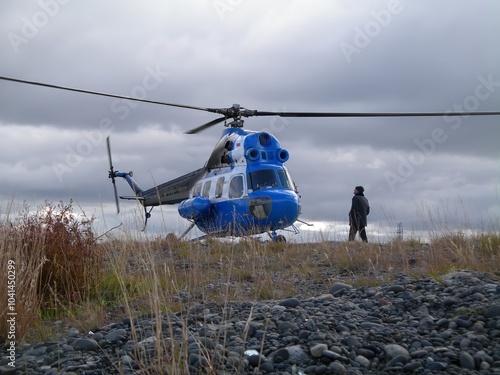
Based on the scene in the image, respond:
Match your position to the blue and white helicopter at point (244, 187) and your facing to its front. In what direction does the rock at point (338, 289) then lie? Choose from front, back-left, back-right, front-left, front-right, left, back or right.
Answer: front-right

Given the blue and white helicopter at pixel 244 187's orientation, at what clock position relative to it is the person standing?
The person standing is roughly at 11 o'clock from the blue and white helicopter.

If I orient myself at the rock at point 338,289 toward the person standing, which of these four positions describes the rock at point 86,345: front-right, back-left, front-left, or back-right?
back-left

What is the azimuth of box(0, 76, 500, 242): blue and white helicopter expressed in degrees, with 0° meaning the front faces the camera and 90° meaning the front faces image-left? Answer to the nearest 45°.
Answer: approximately 315°

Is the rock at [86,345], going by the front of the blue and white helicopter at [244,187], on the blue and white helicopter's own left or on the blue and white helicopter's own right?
on the blue and white helicopter's own right
